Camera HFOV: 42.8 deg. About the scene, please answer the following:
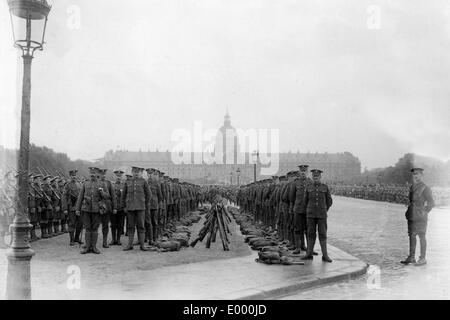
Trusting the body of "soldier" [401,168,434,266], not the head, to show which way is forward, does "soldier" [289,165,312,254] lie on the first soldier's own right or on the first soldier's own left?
on the first soldier's own right

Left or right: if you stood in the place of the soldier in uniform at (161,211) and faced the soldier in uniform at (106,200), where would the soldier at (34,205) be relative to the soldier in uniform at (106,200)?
right

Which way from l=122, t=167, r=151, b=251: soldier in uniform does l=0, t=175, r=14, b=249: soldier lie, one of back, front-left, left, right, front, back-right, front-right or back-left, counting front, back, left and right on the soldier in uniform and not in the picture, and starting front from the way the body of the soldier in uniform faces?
back-right
